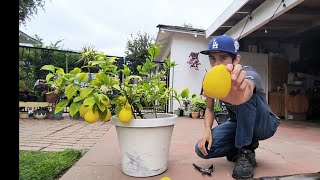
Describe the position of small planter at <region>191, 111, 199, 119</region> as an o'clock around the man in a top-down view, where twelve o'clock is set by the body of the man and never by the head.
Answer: The small planter is roughly at 4 o'clock from the man.

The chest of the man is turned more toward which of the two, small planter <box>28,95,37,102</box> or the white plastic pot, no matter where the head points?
the white plastic pot

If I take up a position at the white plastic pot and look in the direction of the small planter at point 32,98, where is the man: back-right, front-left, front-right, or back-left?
back-right

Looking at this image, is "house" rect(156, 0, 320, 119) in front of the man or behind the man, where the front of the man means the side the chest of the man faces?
behind

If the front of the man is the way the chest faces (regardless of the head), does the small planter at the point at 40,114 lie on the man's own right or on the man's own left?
on the man's own right

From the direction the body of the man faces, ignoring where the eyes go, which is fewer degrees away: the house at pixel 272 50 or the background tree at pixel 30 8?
the background tree

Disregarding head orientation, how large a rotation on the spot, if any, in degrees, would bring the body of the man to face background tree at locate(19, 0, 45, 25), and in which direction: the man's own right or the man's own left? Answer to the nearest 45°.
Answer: approximately 90° to the man's own right
